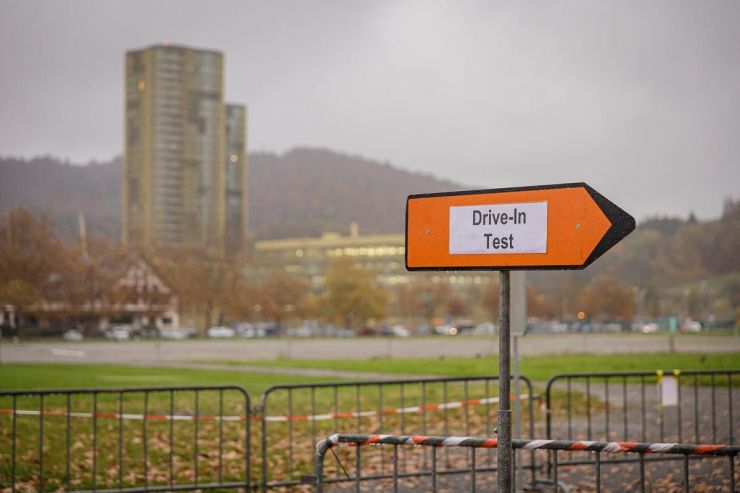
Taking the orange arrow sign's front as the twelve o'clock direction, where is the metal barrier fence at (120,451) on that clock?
The metal barrier fence is roughly at 5 o'clock from the orange arrow sign.

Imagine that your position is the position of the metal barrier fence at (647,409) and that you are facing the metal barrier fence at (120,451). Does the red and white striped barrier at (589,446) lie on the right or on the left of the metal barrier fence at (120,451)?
left

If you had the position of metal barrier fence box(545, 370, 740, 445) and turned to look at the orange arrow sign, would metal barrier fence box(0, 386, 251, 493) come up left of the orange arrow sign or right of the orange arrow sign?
right

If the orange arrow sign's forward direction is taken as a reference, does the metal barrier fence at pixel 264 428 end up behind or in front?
behind

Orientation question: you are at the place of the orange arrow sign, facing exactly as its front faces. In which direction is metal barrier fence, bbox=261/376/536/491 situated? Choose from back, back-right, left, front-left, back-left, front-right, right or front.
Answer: back
